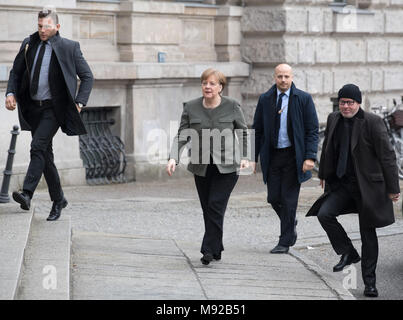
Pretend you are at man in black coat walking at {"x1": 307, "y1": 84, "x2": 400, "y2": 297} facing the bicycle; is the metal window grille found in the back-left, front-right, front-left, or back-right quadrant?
front-left

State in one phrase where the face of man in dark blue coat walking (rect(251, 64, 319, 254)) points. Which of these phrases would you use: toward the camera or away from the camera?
toward the camera

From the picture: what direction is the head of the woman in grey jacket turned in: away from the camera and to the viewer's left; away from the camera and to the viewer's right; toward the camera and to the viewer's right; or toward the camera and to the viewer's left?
toward the camera and to the viewer's left

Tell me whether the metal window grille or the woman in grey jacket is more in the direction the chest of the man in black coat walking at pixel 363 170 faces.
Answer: the woman in grey jacket

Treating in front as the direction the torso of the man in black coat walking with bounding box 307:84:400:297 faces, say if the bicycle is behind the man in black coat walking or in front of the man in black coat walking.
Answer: behind

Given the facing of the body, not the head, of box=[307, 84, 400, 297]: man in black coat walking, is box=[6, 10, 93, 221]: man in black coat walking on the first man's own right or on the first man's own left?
on the first man's own right

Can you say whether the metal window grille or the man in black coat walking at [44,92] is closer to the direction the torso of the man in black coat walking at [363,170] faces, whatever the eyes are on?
the man in black coat walking

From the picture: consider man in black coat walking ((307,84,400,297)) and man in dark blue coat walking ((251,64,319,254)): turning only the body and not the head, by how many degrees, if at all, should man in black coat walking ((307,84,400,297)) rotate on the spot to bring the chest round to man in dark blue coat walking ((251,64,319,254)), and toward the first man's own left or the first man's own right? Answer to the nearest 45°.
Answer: approximately 90° to the first man's own right

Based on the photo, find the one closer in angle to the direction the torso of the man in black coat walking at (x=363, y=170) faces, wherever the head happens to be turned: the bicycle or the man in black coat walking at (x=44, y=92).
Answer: the man in black coat walking

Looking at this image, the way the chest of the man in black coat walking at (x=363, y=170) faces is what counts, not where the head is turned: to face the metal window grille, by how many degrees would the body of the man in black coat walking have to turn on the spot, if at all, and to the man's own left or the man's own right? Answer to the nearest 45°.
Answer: approximately 90° to the man's own right

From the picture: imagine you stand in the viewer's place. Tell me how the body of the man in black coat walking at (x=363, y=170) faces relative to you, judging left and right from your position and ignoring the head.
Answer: facing the viewer and to the left of the viewer

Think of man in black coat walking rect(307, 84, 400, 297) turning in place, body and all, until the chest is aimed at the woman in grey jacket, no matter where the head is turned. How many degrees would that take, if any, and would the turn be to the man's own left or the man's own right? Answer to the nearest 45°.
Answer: approximately 45° to the man's own right
